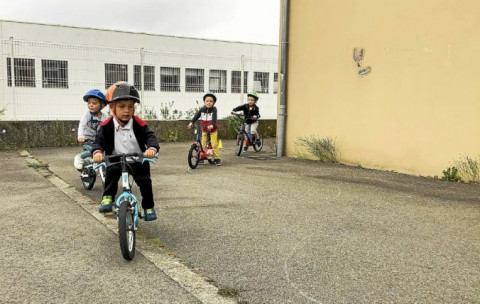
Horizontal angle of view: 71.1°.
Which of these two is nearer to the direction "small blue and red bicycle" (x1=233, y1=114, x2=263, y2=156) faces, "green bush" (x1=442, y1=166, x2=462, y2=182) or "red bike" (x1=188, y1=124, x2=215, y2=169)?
the red bike

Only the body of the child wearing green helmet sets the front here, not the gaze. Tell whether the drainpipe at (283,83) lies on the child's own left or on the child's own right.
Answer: on the child's own left

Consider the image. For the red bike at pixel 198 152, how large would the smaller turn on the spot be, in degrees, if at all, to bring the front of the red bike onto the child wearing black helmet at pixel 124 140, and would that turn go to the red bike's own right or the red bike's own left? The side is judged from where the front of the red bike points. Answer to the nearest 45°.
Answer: approximately 45° to the red bike's own left

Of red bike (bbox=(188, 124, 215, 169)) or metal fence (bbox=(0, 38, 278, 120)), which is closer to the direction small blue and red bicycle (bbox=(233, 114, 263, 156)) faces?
the red bike

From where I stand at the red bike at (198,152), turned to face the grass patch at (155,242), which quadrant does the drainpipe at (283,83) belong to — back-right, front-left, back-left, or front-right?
back-left

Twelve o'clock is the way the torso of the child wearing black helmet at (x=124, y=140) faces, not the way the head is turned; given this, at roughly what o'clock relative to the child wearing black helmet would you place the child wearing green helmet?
The child wearing green helmet is roughly at 7 o'clock from the child wearing black helmet.

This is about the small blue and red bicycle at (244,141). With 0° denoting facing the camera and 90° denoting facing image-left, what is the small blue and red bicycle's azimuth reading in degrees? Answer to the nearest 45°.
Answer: approximately 45°

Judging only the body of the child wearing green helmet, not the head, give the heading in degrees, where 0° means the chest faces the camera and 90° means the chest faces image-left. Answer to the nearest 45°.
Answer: approximately 45°

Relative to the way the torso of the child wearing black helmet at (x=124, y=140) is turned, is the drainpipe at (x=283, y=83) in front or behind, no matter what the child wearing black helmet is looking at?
behind
